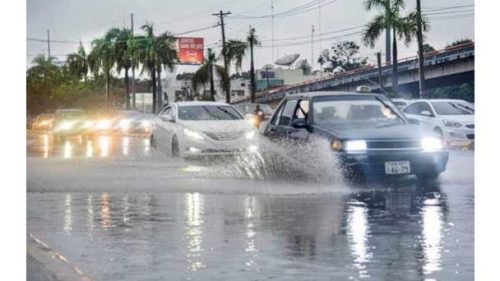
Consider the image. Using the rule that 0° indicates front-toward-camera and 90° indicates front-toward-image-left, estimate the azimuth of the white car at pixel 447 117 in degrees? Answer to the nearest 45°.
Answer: approximately 315°

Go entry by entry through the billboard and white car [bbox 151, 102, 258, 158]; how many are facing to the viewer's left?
0

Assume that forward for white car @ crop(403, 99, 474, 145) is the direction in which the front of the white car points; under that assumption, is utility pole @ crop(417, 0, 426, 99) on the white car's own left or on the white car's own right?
on the white car's own left

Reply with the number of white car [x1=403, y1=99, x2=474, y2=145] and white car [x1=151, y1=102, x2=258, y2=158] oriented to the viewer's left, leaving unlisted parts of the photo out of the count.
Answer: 0

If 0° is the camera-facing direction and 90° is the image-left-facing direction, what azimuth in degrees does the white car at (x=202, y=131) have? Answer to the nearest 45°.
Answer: approximately 315°

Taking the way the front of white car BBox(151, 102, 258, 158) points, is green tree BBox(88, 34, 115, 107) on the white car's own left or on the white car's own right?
on the white car's own right

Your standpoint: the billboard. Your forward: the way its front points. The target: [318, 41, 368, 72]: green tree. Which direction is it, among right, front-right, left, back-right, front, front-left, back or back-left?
left

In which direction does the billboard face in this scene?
toward the camera

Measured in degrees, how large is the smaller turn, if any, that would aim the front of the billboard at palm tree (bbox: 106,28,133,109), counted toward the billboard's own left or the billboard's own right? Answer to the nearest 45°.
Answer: approximately 90° to the billboard's own right

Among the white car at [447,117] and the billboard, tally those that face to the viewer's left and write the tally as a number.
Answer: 0

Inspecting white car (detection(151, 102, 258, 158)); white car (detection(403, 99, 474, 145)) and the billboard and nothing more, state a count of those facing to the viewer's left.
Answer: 0

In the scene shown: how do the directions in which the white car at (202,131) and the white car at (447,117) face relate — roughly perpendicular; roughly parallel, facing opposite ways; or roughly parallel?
roughly parallel
